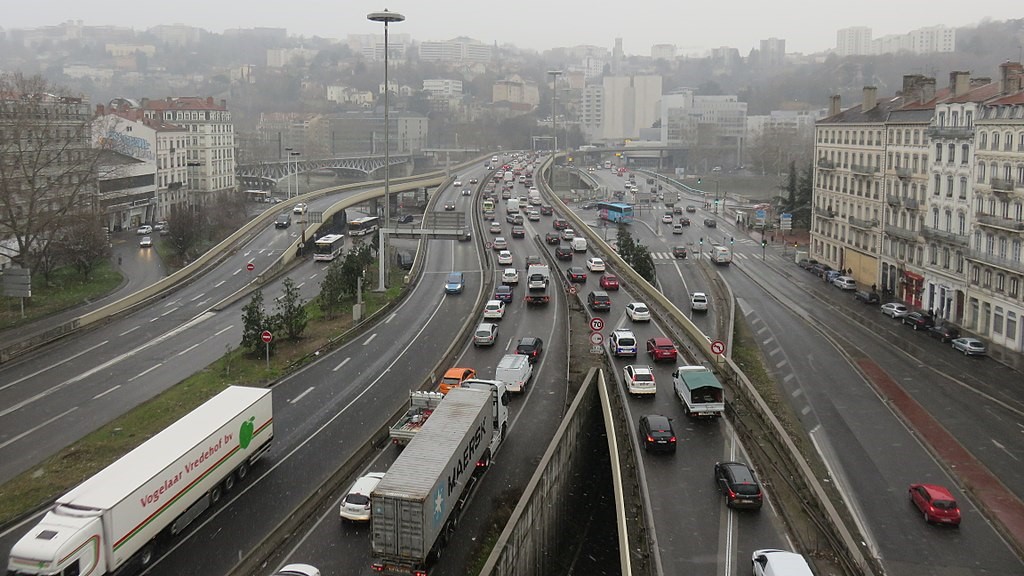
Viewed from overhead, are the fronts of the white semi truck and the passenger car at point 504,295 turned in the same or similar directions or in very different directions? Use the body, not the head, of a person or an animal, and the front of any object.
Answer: very different directions

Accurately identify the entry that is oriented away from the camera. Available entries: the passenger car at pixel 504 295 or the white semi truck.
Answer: the passenger car

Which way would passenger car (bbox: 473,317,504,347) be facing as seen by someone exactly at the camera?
facing away from the viewer

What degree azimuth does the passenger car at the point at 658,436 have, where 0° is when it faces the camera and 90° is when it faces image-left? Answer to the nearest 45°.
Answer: approximately 180°

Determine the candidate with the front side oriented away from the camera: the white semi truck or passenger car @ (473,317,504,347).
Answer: the passenger car

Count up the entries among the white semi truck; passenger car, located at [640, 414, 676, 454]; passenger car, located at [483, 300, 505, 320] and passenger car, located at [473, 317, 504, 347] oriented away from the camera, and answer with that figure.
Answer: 3

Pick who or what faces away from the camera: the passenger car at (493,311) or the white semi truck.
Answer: the passenger car

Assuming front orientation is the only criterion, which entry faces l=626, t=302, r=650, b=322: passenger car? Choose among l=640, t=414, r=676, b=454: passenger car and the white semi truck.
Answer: l=640, t=414, r=676, b=454: passenger car

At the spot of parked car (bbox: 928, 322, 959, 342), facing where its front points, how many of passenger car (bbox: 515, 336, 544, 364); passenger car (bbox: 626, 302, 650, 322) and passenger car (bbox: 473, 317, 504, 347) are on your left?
3

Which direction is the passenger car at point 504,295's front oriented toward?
away from the camera
